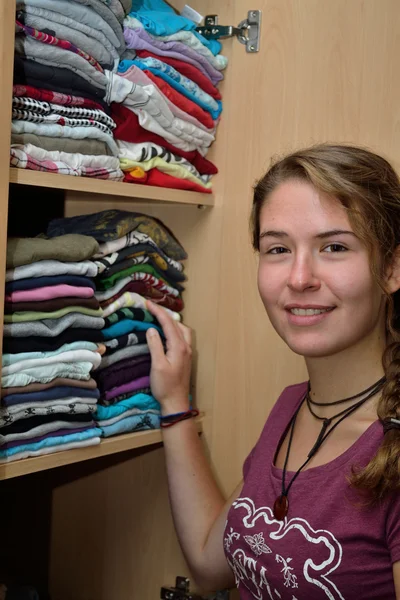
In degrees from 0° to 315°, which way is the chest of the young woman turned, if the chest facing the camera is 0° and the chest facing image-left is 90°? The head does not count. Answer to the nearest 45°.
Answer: approximately 45°
